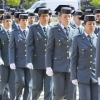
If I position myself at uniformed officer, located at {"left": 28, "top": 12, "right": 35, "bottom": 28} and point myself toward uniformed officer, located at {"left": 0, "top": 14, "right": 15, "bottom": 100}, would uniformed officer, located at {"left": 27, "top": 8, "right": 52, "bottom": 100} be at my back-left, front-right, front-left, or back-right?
front-left

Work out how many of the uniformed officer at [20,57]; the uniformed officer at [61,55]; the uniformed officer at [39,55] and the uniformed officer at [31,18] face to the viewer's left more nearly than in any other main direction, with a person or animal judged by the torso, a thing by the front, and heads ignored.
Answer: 0

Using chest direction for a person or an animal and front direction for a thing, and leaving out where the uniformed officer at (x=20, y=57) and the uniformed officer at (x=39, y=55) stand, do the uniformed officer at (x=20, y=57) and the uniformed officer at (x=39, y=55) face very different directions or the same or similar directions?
same or similar directions

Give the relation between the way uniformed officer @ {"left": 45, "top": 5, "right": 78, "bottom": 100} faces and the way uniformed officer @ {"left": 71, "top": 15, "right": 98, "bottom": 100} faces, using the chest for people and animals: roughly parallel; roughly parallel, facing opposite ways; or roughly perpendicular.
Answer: roughly parallel

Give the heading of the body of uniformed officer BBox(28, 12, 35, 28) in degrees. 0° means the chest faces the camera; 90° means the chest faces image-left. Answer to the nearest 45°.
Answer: approximately 315°

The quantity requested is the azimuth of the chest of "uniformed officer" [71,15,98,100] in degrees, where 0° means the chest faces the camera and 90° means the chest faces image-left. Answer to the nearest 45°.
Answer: approximately 315°

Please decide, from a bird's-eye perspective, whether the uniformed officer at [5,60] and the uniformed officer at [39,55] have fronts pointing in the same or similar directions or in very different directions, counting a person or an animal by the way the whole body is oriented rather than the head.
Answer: same or similar directions
